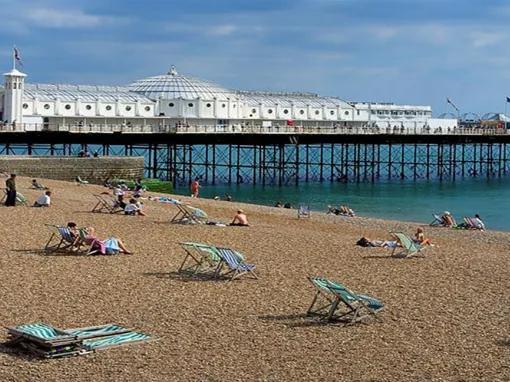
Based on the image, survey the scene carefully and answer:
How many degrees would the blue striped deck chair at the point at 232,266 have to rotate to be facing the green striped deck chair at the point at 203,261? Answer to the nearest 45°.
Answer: approximately 180°

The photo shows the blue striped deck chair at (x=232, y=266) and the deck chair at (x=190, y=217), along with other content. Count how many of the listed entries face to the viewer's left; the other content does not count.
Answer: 0

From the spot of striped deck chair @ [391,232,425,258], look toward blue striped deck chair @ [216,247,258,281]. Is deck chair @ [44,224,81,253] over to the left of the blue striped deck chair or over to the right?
right

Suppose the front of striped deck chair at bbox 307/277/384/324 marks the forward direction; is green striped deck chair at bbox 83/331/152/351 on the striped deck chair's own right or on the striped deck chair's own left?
on the striped deck chair's own right

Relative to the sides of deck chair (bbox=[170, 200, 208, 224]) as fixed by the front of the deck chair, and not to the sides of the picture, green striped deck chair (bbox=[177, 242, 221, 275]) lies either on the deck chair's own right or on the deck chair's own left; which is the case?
on the deck chair's own right

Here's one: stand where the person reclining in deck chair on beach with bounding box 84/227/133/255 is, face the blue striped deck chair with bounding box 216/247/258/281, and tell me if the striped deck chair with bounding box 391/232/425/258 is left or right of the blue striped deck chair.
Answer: left

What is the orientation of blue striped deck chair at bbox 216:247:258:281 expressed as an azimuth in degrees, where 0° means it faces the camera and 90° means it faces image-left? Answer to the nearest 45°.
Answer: approximately 315°

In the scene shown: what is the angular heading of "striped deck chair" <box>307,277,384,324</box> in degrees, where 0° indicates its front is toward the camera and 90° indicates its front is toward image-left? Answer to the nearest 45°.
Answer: approximately 315°

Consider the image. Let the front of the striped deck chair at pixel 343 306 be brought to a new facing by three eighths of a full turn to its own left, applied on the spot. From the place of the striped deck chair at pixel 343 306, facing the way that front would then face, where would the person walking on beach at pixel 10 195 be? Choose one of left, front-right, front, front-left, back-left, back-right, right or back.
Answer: front-left

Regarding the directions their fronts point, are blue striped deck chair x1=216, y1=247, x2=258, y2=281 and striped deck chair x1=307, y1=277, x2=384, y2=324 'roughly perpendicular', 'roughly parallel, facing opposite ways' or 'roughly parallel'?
roughly parallel

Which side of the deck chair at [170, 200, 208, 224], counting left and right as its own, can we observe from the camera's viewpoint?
right

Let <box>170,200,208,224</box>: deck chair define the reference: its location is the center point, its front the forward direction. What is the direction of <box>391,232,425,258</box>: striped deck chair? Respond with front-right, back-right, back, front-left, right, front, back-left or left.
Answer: front-right

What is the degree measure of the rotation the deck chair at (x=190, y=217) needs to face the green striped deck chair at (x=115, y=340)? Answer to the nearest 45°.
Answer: approximately 90° to its right

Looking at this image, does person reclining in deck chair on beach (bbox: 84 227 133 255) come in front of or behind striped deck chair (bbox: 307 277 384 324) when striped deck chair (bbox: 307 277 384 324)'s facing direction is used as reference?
behind

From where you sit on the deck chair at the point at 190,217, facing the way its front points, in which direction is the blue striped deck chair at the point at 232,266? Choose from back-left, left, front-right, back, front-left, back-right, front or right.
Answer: right
